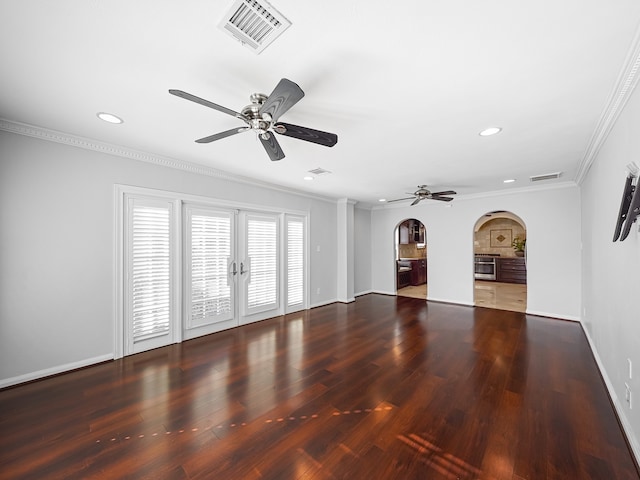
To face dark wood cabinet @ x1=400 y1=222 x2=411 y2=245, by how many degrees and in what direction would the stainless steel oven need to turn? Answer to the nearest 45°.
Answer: approximately 45° to its right

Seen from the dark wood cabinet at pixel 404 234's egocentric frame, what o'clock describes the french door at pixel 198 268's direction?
The french door is roughly at 1 o'clock from the dark wood cabinet.

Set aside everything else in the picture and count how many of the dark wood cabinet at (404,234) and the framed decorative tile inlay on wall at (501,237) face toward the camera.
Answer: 2

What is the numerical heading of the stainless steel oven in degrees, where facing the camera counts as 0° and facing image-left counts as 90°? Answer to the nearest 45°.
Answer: approximately 0°
